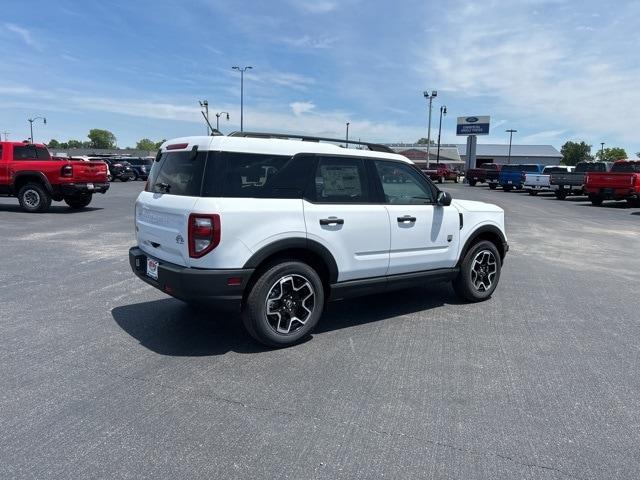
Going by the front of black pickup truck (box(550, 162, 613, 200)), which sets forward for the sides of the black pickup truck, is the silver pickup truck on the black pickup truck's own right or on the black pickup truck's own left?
on the black pickup truck's own left

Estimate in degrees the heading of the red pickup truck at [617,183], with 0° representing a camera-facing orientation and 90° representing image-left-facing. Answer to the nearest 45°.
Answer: approximately 225°

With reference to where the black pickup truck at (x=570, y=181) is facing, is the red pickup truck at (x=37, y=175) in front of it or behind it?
behind

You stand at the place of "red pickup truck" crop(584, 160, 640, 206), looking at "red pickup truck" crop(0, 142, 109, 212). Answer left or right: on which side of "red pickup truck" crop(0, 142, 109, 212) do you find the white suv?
left

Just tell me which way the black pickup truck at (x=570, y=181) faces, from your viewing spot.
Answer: facing away from the viewer and to the right of the viewer

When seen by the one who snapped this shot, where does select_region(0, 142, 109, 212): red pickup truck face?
facing away from the viewer and to the left of the viewer

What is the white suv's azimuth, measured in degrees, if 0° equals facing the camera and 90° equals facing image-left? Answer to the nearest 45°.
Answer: approximately 225°

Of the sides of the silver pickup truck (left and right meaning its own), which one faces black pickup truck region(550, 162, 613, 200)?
right

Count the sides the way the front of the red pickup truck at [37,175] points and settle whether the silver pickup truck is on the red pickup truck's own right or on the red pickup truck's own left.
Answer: on the red pickup truck's own right

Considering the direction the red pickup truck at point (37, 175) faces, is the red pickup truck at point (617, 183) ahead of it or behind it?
behind
